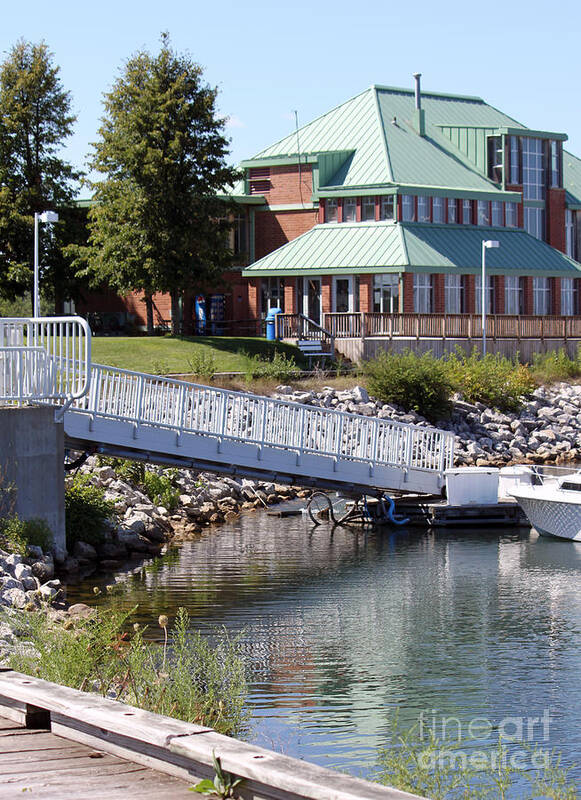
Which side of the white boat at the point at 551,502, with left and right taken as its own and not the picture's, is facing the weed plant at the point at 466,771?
left

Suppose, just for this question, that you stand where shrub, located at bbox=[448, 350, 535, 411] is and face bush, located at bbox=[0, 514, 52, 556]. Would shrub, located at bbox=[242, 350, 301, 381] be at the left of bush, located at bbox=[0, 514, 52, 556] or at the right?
right

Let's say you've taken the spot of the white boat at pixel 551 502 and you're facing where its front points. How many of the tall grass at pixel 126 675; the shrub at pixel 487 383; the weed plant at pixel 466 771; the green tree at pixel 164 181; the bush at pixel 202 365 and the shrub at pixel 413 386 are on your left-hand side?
2

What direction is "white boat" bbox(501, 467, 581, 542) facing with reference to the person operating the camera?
facing to the left of the viewer

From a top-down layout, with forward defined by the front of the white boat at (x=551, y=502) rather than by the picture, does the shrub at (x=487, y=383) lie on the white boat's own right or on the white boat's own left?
on the white boat's own right

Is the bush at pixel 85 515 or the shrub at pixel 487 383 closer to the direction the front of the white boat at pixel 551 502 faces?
the bush

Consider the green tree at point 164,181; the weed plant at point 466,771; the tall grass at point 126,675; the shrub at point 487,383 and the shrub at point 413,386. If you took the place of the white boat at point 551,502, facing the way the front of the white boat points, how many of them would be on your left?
2

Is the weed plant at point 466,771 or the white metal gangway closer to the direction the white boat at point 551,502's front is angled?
the white metal gangway

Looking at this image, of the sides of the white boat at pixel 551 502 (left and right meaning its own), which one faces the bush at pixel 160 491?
front

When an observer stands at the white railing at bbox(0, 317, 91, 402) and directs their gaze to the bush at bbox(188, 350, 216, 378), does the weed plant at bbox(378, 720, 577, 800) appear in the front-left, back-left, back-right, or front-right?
back-right

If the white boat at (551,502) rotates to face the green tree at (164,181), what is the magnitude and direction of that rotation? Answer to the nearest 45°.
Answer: approximately 45° to its right

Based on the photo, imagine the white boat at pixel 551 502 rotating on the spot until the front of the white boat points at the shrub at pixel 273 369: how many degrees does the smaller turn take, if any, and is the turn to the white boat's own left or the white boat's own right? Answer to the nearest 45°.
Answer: approximately 45° to the white boat's own right

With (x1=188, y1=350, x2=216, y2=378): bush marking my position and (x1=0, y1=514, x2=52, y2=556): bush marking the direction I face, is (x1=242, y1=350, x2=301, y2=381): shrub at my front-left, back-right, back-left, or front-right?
back-left

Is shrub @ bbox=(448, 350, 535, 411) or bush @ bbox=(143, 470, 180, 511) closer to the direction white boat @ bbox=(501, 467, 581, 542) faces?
the bush

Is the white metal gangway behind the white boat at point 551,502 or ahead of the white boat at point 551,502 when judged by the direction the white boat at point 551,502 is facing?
ahead
